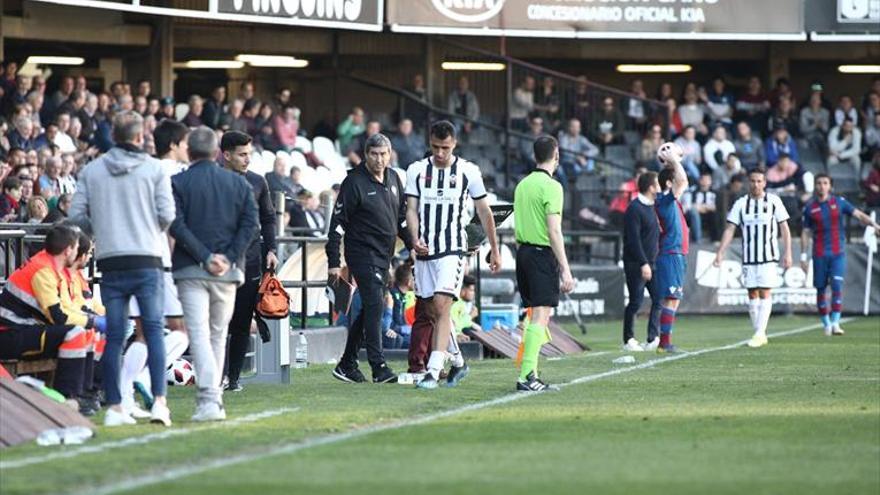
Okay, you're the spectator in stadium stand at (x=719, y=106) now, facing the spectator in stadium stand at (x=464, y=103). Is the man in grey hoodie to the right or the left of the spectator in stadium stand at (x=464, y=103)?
left

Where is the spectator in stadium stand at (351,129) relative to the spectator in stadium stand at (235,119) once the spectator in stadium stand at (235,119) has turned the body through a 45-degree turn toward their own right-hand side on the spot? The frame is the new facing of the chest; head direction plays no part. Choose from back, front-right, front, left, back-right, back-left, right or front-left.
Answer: back-left

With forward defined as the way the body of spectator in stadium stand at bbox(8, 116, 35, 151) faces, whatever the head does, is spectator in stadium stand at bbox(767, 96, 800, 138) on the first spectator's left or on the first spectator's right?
on the first spectator's left

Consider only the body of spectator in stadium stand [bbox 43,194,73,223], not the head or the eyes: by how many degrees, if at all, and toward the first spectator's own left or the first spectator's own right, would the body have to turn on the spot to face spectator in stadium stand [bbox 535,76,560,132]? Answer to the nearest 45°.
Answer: approximately 90° to the first spectator's own left

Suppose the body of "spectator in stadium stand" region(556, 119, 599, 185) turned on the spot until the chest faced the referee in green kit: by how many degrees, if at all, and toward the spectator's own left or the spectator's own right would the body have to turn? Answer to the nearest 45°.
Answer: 0° — they already face them

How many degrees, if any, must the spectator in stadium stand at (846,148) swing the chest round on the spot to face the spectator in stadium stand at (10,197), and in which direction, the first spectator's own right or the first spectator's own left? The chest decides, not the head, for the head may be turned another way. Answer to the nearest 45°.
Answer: approximately 45° to the first spectator's own right

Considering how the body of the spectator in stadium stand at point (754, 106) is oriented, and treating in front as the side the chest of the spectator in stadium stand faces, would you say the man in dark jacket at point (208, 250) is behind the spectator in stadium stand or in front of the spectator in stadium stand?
in front

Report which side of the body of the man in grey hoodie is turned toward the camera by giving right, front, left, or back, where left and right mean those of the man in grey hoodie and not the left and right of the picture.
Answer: back

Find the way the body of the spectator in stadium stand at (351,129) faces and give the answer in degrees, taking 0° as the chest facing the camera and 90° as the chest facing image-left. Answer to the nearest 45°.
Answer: approximately 315°

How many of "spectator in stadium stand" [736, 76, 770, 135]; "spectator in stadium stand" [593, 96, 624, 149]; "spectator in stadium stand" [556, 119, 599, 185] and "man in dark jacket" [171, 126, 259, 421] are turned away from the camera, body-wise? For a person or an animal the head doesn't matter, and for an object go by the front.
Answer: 1

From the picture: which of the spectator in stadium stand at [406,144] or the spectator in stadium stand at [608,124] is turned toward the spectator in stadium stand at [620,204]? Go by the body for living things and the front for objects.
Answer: the spectator in stadium stand at [608,124]

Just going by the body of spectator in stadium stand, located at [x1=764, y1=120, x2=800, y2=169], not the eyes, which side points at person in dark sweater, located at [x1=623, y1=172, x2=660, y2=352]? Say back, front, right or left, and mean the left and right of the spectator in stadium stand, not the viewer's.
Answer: front

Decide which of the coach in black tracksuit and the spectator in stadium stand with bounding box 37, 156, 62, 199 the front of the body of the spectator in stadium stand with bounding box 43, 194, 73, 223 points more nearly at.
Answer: the coach in black tracksuit
